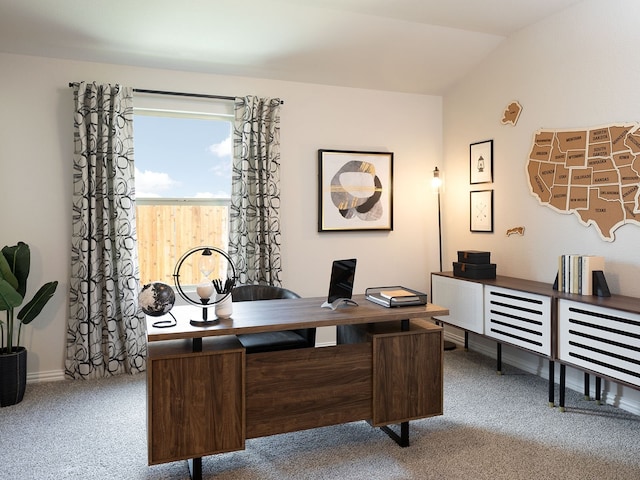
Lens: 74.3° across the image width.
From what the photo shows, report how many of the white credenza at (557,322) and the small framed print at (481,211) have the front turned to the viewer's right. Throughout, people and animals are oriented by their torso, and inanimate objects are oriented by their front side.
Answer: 0

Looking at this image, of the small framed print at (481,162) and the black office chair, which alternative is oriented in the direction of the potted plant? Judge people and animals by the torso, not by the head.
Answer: the small framed print

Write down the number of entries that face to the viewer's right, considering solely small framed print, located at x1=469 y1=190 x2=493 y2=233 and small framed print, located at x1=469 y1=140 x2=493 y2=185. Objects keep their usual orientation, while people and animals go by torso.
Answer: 0

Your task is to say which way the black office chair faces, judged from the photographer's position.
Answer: facing the viewer and to the right of the viewer

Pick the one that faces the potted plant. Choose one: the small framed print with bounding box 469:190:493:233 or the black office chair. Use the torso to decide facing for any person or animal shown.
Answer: the small framed print

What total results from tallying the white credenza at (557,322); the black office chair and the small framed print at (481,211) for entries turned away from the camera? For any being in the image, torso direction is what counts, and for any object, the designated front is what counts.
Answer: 0

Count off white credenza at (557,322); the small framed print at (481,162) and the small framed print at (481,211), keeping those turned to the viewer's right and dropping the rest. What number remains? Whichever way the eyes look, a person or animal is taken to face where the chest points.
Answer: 0

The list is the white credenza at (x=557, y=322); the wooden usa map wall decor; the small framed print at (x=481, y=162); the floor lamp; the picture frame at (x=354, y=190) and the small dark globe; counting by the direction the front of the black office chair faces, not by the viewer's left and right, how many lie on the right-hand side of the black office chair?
1

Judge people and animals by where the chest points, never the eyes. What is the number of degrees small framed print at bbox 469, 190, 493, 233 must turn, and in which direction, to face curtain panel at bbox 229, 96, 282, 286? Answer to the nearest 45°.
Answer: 0° — it already faces it

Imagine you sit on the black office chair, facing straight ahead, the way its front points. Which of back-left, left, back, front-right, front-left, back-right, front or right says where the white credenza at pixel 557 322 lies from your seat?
front-left

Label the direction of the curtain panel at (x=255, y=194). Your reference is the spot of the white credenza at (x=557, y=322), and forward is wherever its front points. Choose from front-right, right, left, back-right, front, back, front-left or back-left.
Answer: front-right

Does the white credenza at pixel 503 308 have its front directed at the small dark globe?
yes

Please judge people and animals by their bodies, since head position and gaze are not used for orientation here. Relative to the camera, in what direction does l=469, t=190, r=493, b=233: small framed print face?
facing the viewer and to the left of the viewer
